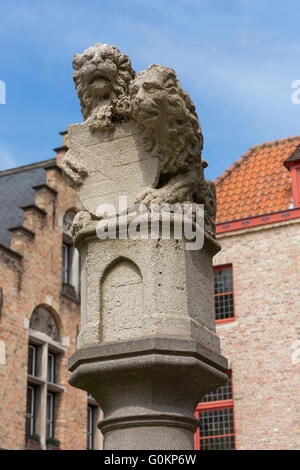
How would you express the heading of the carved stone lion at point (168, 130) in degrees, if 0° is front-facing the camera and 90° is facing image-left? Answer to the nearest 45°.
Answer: approximately 45°

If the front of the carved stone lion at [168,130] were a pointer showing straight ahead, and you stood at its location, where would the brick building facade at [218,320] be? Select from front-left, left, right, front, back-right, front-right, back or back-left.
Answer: back-right

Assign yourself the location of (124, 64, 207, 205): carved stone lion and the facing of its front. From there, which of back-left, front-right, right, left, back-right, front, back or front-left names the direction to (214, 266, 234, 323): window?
back-right

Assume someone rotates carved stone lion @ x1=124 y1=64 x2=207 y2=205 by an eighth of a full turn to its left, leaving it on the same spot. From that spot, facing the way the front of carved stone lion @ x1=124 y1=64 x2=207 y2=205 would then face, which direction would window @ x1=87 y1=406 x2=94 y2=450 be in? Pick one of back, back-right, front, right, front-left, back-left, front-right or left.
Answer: back

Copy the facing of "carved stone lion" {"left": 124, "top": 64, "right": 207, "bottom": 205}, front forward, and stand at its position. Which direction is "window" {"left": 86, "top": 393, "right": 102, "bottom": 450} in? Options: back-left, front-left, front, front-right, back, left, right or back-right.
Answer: back-right
